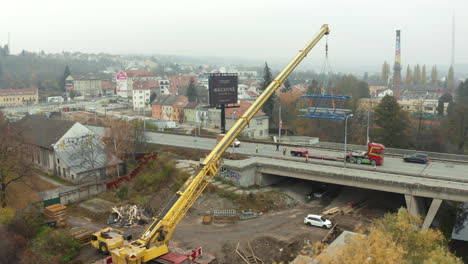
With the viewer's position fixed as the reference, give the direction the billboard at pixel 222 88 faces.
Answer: facing the viewer

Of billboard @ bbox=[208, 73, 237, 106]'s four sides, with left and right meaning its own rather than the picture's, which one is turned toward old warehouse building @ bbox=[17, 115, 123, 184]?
right

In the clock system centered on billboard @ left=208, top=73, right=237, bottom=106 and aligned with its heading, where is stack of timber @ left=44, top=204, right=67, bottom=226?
The stack of timber is roughly at 1 o'clock from the billboard.

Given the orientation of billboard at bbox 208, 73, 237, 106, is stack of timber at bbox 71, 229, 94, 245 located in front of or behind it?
in front

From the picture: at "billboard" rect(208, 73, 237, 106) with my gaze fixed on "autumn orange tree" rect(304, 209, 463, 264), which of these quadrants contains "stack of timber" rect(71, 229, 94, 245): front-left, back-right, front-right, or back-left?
front-right

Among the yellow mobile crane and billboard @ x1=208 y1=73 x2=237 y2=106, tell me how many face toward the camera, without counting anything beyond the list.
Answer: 1

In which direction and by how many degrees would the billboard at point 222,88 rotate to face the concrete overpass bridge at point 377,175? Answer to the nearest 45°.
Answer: approximately 45° to its left

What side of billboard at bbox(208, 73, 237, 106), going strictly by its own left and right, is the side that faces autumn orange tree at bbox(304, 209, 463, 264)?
front

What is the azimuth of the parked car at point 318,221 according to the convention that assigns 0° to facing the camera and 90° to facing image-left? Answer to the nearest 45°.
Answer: approximately 315°
